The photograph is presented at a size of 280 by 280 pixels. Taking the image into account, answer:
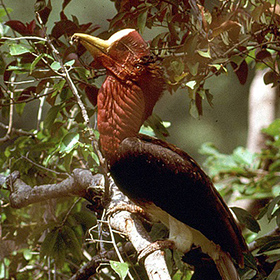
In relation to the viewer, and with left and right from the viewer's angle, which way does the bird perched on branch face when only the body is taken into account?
facing to the left of the viewer
